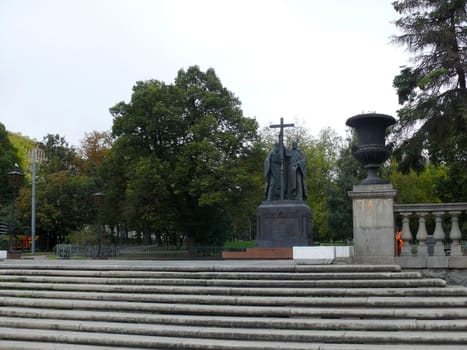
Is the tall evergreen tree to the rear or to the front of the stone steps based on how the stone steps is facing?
to the rear

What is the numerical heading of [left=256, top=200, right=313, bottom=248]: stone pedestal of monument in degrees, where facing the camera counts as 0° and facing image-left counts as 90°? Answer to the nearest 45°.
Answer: approximately 0°

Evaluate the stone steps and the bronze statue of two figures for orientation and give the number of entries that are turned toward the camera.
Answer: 2

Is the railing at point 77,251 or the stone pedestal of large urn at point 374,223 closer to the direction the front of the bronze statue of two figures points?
the stone pedestal of large urn

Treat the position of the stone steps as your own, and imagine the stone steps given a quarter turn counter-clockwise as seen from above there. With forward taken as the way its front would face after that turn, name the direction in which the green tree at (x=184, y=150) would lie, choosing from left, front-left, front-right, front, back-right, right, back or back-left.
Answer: left

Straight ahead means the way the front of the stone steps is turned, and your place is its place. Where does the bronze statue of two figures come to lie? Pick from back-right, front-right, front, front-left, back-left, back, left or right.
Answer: back

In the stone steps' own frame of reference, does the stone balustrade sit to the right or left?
on its left

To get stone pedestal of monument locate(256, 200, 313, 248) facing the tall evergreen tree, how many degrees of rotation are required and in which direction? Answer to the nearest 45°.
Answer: approximately 90° to its left
